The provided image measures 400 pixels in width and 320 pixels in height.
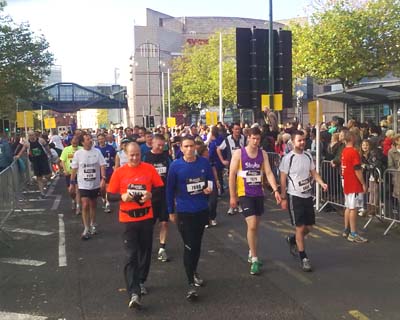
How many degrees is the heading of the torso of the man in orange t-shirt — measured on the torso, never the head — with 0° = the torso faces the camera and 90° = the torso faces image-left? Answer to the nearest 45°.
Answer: approximately 0°

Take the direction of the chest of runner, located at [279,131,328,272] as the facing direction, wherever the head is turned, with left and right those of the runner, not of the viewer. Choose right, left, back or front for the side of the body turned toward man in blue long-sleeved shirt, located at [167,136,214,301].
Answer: right

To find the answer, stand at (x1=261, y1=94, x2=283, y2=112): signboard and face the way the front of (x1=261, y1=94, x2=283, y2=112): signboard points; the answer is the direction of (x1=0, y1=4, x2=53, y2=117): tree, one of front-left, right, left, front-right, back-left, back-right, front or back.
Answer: back-right

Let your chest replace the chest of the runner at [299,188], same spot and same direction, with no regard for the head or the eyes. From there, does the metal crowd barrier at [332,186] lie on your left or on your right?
on your left

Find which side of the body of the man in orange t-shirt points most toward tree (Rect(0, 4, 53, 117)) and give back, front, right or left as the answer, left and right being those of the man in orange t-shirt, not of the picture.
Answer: back

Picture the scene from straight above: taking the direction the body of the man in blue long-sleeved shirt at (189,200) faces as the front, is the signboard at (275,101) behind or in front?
behind

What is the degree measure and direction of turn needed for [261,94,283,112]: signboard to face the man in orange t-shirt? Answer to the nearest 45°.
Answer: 0° — it already faces them

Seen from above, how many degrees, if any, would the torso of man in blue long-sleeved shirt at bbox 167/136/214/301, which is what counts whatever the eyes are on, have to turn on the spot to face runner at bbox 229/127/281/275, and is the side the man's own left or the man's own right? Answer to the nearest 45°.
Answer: approximately 135° to the man's own left

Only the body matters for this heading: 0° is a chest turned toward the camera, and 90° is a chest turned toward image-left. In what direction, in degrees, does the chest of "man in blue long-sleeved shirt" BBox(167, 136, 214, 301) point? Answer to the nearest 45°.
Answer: approximately 0°

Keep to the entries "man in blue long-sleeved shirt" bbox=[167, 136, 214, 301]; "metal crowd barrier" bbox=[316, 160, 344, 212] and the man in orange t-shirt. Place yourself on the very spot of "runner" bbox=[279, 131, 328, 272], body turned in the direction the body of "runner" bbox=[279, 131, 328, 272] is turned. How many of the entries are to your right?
2

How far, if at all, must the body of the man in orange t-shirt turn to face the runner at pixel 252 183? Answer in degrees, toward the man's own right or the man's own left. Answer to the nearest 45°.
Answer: approximately 135° to the man's own left

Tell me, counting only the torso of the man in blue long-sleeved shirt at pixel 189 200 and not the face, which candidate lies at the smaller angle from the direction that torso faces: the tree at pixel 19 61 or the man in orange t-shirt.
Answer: the man in orange t-shirt

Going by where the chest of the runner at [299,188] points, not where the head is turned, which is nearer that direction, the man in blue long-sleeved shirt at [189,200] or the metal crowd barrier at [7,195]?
the man in blue long-sleeved shirt

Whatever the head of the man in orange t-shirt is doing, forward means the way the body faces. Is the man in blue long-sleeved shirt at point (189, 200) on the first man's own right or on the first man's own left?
on the first man's own left

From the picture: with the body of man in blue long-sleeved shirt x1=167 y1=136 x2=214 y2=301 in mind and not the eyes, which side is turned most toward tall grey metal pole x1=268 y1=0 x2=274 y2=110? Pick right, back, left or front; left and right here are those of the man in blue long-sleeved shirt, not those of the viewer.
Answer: back
